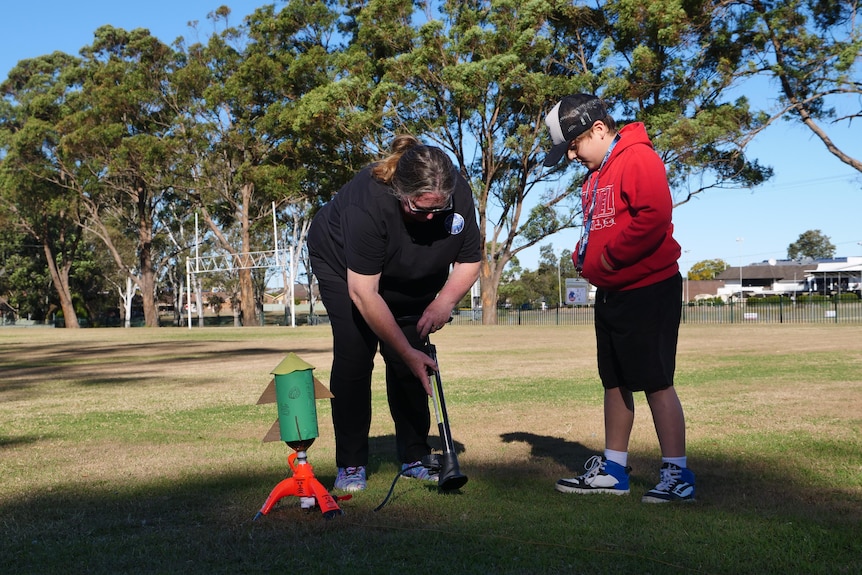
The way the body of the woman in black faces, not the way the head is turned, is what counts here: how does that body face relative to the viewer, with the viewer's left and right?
facing the viewer and to the right of the viewer

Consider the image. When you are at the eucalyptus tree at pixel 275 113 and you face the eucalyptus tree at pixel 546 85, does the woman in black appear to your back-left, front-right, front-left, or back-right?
front-right

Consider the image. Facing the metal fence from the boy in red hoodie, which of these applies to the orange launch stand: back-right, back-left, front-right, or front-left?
back-left

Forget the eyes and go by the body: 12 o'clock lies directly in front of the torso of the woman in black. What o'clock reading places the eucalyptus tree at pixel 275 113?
The eucalyptus tree is roughly at 7 o'clock from the woman in black.

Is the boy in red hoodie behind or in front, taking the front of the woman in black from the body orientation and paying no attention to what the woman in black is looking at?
in front

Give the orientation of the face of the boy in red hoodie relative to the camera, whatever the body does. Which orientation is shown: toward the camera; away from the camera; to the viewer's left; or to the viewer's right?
to the viewer's left

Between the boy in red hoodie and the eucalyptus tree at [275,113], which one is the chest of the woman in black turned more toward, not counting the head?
the boy in red hoodie

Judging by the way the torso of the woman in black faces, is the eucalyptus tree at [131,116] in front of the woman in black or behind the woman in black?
behind

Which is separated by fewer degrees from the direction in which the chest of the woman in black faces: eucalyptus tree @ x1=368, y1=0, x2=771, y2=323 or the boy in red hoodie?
the boy in red hoodie
